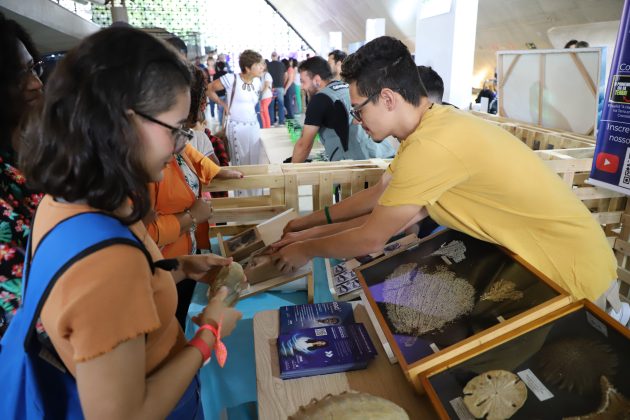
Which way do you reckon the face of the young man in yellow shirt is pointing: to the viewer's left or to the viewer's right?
to the viewer's left

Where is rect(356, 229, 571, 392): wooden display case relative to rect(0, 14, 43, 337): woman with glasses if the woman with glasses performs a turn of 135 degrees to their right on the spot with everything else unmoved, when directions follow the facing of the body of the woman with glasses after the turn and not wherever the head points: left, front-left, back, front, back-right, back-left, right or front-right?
left

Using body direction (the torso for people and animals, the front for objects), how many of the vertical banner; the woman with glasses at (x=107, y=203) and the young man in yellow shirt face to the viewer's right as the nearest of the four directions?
1

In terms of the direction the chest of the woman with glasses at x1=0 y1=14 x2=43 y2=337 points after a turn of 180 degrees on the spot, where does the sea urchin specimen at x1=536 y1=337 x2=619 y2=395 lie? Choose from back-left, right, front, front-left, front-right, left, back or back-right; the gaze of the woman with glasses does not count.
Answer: back-left

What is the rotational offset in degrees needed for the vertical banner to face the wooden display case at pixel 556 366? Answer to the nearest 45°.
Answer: approximately 45° to its left

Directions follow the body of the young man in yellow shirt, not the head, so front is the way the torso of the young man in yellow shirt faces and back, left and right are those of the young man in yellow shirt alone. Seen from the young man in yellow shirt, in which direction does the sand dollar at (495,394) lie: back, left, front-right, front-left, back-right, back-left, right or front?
left

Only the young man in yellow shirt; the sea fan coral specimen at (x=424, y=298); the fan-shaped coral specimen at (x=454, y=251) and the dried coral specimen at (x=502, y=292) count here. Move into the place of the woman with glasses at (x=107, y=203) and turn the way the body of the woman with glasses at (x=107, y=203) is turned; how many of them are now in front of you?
4

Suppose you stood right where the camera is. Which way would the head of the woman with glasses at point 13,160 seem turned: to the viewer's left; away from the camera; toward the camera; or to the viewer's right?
to the viewer's right

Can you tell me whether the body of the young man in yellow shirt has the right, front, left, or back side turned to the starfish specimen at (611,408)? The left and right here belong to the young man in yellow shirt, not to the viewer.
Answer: left

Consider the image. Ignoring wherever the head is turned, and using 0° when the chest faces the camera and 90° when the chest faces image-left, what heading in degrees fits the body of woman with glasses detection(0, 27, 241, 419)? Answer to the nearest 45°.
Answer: approximately 270°

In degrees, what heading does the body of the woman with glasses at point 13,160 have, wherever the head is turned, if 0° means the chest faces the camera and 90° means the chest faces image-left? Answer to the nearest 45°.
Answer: approximately 270°

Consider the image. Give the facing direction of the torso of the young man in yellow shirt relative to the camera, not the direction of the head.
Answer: to the viewer's left

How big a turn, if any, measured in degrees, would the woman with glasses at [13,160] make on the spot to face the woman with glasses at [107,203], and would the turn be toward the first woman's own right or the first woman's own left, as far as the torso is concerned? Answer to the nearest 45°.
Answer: approximately 90° to the first woman's own right

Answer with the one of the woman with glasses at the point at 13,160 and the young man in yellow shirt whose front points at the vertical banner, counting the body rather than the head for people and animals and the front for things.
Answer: the woman with glasses

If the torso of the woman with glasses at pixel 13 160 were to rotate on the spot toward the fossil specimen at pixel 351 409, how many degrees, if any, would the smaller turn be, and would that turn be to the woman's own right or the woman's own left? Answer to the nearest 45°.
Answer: approximately 45° to the woman's own right

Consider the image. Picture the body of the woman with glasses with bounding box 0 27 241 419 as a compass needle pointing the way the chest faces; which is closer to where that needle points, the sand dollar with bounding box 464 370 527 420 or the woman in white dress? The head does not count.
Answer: the sand dollar
